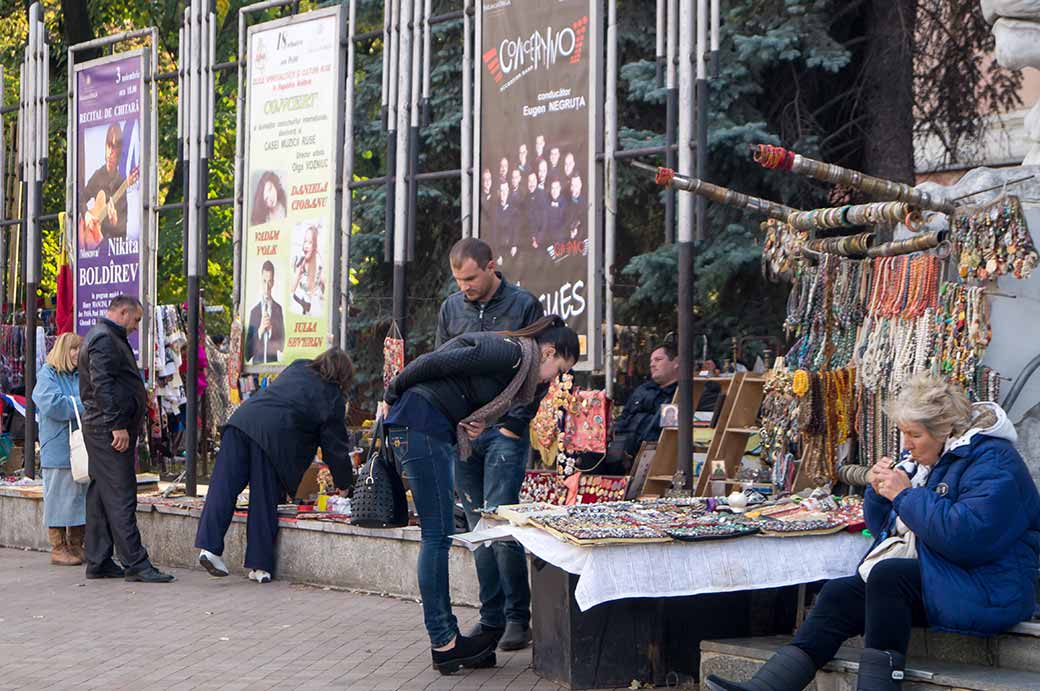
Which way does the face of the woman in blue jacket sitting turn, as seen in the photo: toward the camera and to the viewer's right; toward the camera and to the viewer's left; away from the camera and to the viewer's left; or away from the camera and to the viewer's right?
toward the camera and to the viewer's left

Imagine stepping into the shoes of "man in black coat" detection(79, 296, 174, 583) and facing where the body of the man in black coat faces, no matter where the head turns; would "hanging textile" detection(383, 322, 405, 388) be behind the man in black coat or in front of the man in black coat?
in front

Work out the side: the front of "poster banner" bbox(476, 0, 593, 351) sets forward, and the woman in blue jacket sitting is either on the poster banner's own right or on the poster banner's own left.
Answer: on the poster banner's own left

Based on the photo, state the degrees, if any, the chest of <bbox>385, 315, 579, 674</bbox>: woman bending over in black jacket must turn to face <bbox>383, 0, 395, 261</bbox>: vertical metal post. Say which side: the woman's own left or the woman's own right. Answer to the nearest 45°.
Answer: approximately 90° to the woman's own left

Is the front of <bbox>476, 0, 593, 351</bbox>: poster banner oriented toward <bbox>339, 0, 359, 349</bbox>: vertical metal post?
no

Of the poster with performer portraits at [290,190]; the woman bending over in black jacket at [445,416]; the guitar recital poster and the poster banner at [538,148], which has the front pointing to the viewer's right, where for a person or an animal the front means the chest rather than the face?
the woman bending over in black jacket

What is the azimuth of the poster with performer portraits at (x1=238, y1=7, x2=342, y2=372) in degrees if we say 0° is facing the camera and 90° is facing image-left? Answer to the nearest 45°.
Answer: approximately 45°

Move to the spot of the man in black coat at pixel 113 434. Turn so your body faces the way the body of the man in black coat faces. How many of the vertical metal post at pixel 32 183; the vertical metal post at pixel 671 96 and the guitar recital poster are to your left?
2

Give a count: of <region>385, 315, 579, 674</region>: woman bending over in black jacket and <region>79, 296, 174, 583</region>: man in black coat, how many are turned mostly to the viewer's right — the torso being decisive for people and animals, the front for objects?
2

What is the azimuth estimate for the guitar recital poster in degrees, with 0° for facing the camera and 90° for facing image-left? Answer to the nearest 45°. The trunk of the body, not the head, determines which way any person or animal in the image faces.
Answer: approximately 45°

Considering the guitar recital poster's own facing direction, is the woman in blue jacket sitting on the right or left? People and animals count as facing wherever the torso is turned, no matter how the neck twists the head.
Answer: on its left

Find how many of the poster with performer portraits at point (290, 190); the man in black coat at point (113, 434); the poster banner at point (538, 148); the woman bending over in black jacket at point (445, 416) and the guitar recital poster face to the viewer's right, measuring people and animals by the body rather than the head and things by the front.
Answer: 2

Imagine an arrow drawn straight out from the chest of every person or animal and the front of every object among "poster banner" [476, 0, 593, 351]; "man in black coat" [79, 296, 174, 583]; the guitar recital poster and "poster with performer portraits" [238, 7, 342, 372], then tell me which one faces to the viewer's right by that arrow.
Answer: the man in black coat

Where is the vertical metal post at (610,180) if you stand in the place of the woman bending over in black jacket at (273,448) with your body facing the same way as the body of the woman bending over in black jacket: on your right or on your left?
on your right

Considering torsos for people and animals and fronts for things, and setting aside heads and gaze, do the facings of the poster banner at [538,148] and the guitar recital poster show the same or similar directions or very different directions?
same or similar directions

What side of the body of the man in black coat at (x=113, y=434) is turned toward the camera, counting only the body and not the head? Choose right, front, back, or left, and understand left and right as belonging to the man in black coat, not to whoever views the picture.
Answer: right

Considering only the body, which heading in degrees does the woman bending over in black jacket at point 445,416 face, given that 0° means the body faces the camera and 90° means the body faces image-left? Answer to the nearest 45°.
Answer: approximately 270°

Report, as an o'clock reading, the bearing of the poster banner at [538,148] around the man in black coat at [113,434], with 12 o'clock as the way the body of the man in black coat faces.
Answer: The poster banner is roughly at 1 o'clock from the man in black coat.
